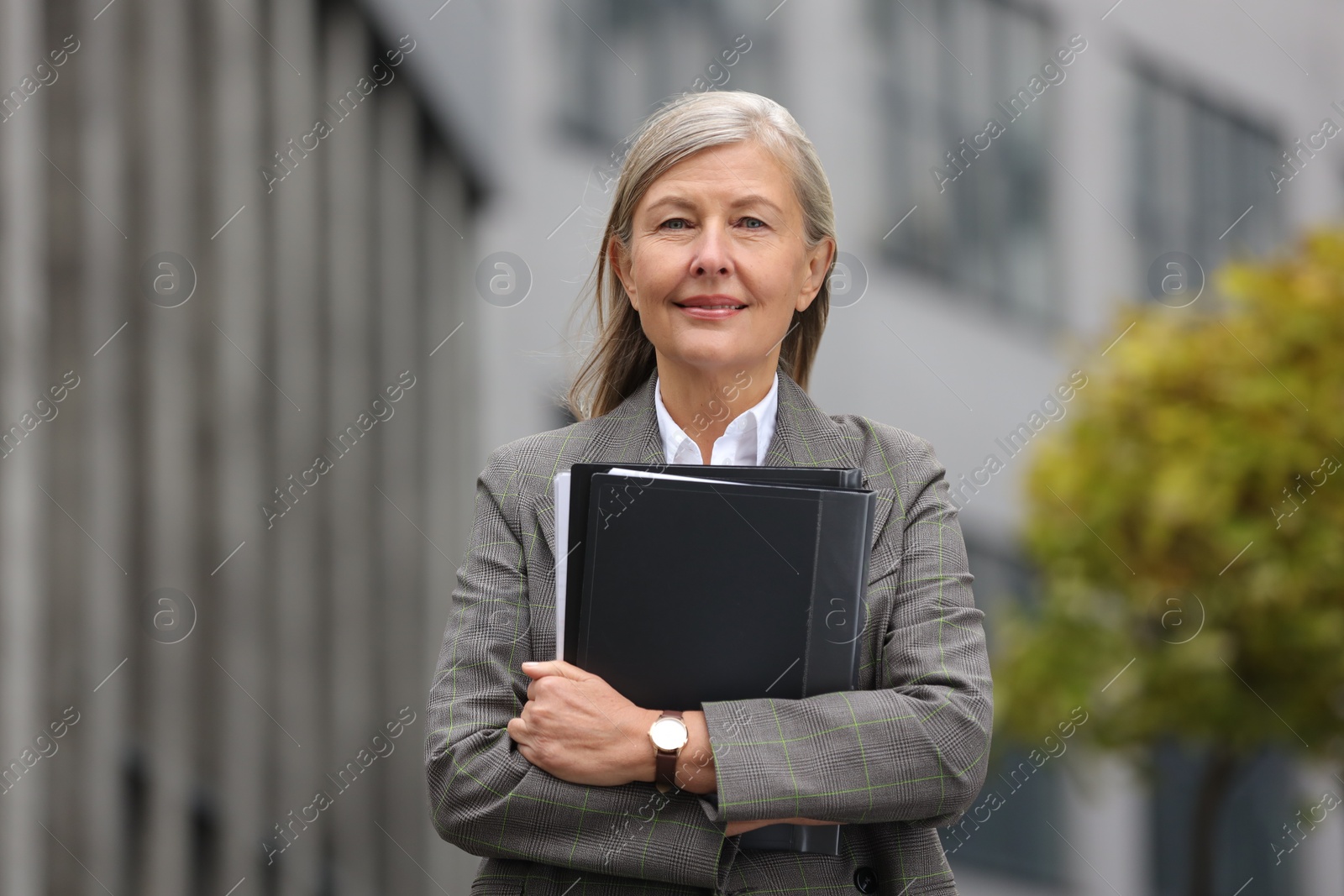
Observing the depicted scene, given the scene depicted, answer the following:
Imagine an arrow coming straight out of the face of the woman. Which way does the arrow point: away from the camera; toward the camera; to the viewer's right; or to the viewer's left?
toward the camera

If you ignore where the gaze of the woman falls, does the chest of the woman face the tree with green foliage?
no

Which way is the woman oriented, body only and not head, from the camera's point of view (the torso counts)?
toward the camera
